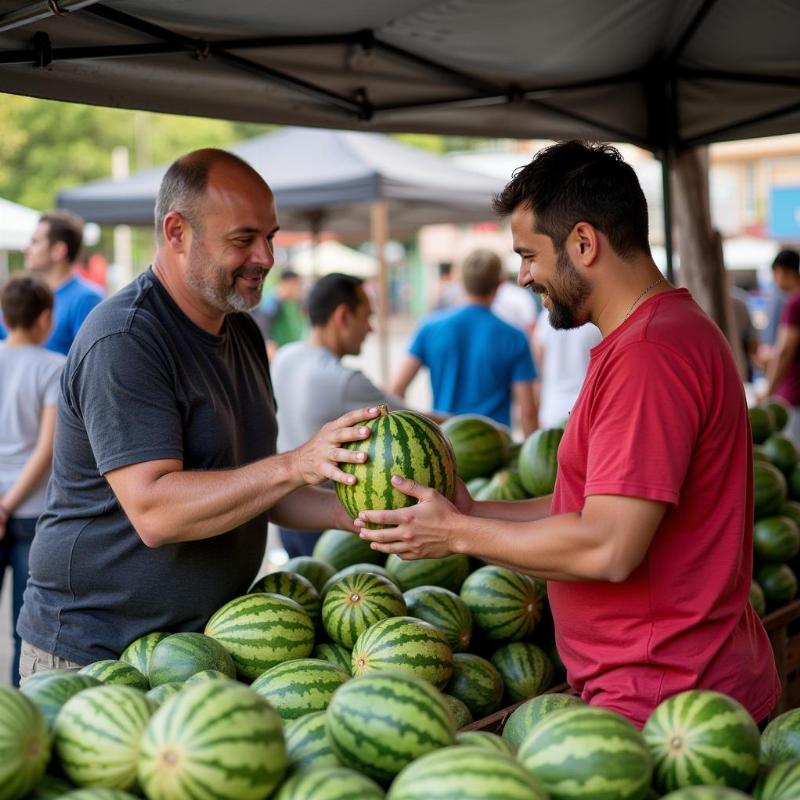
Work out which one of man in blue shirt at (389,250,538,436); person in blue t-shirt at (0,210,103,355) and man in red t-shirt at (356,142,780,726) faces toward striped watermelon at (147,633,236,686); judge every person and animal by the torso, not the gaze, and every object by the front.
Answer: the man in red t-shirt

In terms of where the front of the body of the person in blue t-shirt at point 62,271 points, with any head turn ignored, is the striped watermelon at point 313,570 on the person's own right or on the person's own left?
on the person's own left

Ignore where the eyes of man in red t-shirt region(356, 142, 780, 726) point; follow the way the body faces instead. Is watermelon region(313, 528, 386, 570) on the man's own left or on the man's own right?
on the man's own right

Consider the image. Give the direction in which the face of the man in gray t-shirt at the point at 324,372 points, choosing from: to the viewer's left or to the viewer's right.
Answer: to the viewer's right

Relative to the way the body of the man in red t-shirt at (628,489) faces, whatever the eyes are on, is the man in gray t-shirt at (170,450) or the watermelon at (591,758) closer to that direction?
the man in gray t-shirt

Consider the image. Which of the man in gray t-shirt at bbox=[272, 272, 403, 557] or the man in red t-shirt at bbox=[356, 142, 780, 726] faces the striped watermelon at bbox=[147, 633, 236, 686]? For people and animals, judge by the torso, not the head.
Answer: the man in red t-shirt

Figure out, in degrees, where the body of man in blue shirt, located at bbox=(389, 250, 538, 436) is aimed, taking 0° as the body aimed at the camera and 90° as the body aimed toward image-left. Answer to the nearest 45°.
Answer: approximately 180°

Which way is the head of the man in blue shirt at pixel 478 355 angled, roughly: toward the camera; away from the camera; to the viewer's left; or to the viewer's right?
away from the camera

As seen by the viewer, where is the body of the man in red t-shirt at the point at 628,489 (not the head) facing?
to the viewer's left

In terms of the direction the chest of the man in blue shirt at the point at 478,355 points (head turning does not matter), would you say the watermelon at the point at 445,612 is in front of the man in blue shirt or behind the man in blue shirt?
behind

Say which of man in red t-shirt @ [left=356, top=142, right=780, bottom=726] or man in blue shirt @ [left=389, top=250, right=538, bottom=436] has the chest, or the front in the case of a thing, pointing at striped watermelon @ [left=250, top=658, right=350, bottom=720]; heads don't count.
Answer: the man in red t-shirt

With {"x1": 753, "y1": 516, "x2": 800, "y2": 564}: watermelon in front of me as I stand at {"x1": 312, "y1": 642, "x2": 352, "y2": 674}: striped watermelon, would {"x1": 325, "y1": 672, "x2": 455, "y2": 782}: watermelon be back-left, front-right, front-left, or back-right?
back-right
